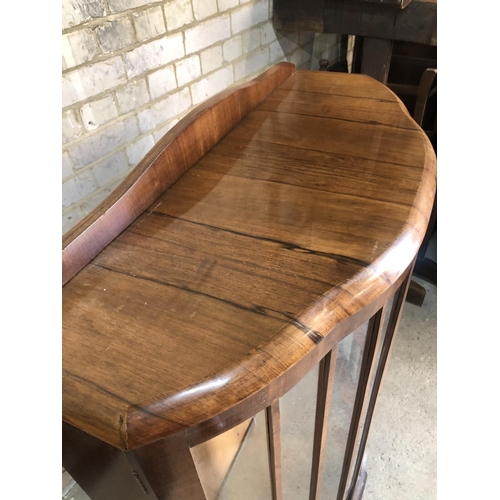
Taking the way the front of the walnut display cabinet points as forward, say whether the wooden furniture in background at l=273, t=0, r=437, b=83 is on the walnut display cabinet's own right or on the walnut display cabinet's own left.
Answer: on the walnut display cabinet's own left

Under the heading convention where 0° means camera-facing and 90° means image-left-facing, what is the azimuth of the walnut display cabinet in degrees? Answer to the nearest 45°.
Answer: approximately 315°
